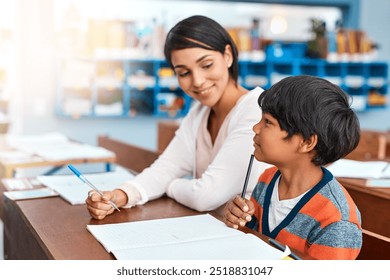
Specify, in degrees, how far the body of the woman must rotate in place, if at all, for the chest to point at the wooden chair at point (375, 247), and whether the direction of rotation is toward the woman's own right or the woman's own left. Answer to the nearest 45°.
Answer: approximately 90° to the woman's own left

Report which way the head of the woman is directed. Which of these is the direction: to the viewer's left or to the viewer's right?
to the viewer's right

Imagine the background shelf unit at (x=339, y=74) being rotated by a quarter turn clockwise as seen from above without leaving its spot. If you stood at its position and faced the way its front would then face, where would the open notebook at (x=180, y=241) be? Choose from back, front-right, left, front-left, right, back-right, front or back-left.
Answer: left

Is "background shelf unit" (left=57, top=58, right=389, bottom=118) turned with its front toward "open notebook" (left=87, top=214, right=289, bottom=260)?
yes

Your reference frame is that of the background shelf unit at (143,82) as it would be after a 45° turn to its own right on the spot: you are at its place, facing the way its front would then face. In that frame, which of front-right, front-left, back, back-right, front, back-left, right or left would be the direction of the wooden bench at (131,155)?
front-left

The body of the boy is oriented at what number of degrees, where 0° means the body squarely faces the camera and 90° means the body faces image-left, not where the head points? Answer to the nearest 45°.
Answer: approximately 45°

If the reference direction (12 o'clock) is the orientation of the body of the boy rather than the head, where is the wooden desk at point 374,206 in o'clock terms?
The wooden desk is roughly at 5 o'clock from the boy.

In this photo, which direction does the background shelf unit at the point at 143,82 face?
toward the camera

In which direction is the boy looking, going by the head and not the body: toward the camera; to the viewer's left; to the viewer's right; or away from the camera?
to the viewer's left

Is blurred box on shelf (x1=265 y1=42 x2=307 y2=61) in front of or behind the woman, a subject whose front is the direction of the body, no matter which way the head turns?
behind

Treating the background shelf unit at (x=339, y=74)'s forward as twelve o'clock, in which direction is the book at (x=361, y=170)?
The book is roughly at 12 o'clock from the background shelf unit.
